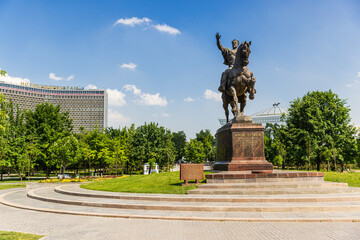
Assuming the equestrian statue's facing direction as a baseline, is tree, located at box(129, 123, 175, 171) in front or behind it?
behind

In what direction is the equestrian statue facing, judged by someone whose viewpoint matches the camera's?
facing the viewer and to the right of the viewer

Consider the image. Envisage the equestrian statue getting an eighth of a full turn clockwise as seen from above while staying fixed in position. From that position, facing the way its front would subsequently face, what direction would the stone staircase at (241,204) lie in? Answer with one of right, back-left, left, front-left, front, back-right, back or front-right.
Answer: front

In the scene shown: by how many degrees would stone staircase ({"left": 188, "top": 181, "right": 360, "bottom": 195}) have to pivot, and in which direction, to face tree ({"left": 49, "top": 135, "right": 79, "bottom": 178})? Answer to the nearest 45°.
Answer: approximately 135° to its right

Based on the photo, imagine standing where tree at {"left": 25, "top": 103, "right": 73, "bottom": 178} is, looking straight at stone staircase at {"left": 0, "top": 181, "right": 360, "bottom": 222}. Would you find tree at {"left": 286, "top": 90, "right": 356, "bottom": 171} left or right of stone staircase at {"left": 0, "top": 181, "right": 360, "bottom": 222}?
left

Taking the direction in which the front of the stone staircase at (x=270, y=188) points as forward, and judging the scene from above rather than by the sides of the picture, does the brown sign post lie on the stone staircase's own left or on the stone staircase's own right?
on the stone staircase's own right

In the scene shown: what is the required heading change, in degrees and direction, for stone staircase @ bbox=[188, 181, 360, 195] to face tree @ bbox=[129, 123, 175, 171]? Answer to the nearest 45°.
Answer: approximately 135° to its right

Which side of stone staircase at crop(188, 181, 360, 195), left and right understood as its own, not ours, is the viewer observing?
front

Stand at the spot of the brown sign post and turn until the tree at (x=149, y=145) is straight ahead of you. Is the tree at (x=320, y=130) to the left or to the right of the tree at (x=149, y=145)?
right

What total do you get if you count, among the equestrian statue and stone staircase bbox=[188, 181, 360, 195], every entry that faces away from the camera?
0
